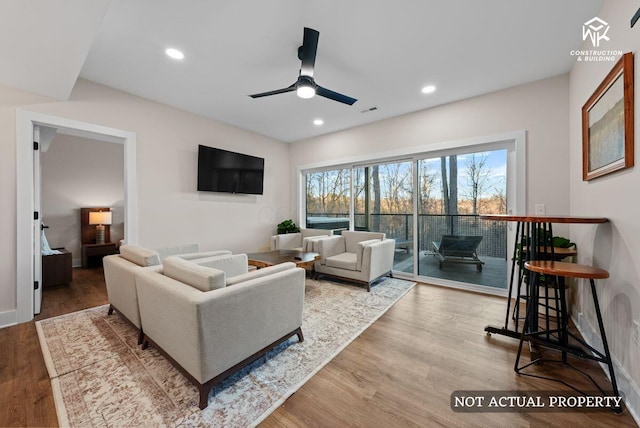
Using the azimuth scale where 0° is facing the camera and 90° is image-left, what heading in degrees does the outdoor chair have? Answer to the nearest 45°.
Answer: approximately 135°

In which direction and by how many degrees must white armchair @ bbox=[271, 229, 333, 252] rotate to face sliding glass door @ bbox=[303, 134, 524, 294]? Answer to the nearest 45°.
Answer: approximately 90° to its left

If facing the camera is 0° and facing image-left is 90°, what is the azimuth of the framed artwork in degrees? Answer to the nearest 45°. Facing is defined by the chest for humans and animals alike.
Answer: approximately 90°

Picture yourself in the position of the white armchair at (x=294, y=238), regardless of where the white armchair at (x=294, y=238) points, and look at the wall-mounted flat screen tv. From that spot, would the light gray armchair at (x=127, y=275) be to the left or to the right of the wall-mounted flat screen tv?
left

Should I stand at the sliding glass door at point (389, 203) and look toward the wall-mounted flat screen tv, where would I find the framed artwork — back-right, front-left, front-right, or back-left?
back-left

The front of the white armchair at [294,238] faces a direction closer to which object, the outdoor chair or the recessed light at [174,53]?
the recessed light

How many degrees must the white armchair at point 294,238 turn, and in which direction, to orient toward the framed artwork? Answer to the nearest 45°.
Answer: approximately 90° to its left

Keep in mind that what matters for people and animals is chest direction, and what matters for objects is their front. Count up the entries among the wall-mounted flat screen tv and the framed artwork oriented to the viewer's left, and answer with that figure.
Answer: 1

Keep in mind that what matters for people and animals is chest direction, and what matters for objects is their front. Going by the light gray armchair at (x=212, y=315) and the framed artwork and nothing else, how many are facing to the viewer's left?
1

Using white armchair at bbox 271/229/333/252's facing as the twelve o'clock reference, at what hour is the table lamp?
The table lamp is roughly at 2 o'clock from the white armchair.

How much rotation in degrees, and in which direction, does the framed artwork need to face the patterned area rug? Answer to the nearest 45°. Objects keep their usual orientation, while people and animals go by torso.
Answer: approximately 45° to its left

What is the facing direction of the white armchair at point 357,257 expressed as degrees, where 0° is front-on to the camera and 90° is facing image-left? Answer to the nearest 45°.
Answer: approximately 45°
